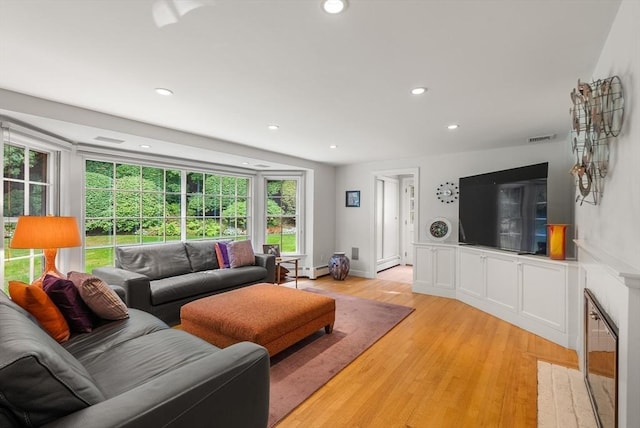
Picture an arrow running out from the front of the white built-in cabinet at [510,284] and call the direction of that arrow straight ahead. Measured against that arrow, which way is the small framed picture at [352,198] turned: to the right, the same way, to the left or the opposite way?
to the left

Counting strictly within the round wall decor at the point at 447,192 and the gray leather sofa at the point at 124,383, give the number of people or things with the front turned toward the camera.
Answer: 1

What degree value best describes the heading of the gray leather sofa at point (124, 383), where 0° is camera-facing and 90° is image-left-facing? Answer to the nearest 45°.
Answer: approximately 225°

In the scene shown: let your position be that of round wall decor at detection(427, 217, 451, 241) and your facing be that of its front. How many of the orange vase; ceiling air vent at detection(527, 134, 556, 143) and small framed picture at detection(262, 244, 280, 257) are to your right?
1

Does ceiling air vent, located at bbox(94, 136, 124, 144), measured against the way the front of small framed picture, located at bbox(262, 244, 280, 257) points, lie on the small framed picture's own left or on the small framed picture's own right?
on the small framed picture's own right

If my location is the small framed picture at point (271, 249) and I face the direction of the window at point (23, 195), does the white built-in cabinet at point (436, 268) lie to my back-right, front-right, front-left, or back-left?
back-left

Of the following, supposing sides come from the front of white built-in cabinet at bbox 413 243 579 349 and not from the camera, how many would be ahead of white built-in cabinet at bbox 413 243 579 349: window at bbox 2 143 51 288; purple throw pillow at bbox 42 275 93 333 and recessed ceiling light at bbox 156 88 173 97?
3
